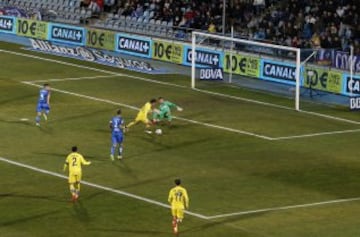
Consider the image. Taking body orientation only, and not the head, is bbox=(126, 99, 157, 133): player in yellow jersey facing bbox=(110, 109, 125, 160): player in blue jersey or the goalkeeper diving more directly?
the goalkeeper diving

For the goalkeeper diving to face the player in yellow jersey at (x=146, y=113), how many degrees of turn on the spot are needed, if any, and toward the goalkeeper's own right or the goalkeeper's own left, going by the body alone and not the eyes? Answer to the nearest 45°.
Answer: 0° — they already face them

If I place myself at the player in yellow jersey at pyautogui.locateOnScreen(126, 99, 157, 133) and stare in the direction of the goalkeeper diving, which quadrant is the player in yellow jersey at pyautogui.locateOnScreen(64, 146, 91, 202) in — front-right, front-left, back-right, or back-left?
back-right

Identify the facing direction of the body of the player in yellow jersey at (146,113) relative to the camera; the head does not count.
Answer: to the viewer's right

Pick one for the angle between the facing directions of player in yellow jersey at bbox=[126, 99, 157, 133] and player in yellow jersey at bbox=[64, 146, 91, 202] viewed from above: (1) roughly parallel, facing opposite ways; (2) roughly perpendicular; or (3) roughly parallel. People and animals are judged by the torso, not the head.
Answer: roughly perpendicular

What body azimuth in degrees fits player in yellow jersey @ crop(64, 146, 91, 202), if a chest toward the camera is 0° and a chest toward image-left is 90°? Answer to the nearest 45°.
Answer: approximately 180°
